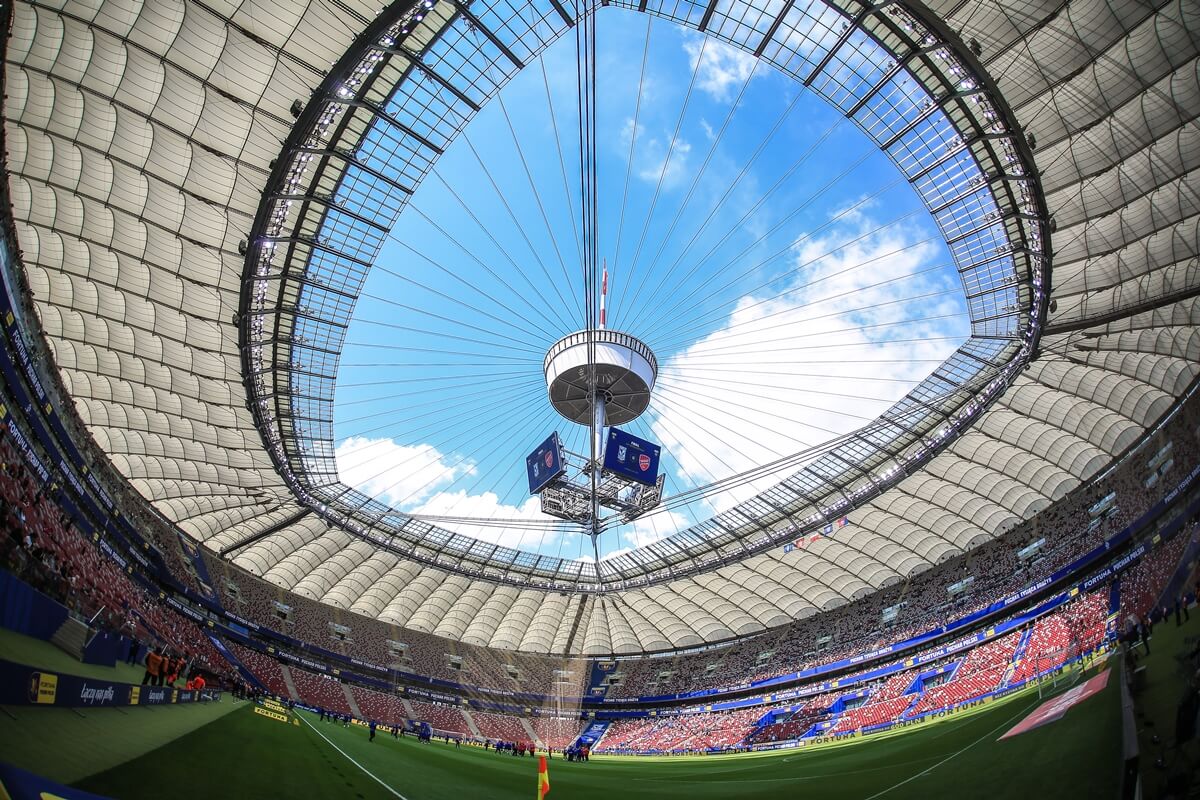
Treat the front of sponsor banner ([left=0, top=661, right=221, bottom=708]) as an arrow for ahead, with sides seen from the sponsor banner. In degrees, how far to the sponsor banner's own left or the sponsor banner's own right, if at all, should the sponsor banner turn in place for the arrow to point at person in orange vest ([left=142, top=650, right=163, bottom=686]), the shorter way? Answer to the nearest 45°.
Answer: approximately 135° to the sponsor banner's own left

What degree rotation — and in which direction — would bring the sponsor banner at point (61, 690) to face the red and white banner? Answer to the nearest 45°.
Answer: approximately 45° to its left

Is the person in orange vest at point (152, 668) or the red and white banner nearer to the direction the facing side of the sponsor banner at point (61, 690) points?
the red and white banner

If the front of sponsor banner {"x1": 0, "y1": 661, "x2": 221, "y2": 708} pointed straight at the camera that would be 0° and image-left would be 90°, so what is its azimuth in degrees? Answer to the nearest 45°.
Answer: approximately 315°
